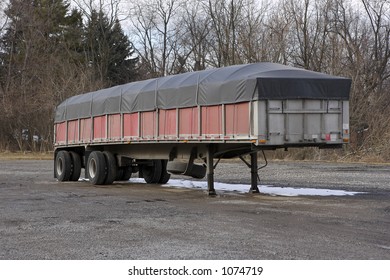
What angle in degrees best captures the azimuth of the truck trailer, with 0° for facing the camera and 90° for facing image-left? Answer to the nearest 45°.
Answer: approximately 315°
